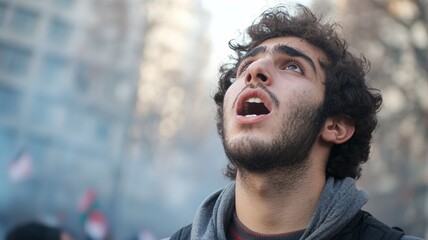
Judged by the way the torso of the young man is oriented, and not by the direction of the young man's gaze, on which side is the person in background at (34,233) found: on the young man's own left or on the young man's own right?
on the young man's own right

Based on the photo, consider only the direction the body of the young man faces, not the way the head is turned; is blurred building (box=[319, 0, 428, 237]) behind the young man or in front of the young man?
behind

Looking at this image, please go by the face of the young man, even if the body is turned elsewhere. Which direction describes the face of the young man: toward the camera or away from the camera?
toward the camera

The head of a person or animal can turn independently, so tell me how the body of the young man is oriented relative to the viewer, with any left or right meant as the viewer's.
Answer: facing the viewer and to the left of the viewer
